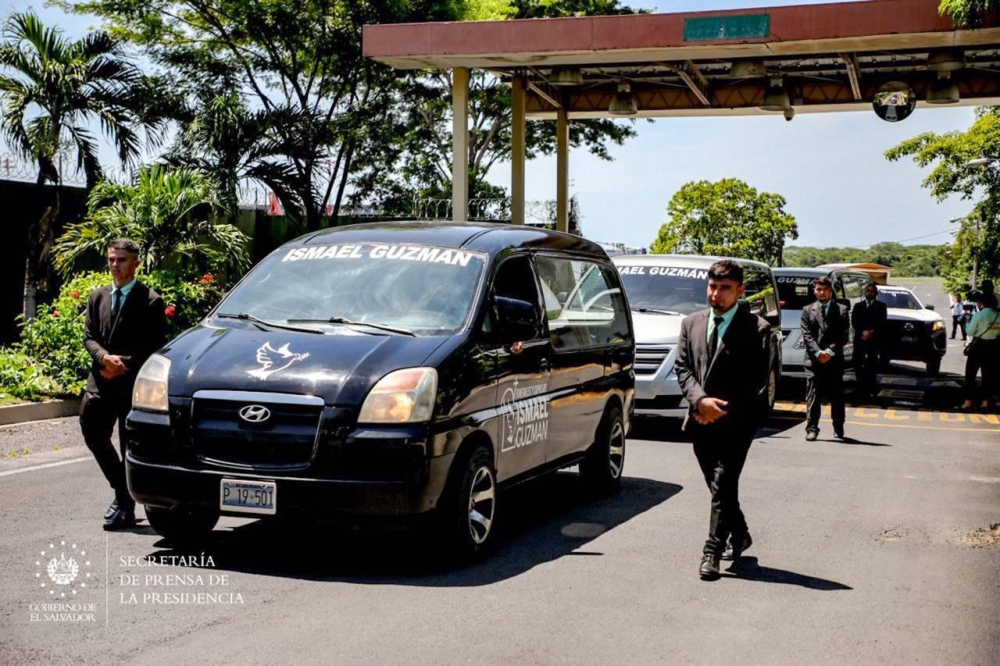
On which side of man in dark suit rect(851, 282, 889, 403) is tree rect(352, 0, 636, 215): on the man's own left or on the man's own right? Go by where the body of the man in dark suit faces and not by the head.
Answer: on the man's own right

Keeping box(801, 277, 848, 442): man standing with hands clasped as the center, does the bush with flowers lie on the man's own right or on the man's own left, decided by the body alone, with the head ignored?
on the man's own right

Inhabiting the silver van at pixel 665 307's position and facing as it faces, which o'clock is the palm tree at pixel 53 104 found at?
The palm tree is roughly at 2 o'clock from the silver van.

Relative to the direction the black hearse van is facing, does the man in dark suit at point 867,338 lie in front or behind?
behind

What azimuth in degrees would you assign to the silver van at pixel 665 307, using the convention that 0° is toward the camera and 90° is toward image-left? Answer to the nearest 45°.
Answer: approximately 45°

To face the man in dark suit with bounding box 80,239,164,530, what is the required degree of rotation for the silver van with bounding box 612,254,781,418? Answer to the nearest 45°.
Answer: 0° — it already faces them

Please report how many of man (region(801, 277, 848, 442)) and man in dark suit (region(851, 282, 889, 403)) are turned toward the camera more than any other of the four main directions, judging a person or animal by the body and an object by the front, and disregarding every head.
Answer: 2

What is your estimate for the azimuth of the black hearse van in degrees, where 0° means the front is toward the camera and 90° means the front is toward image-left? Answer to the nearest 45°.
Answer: approximately 45°
